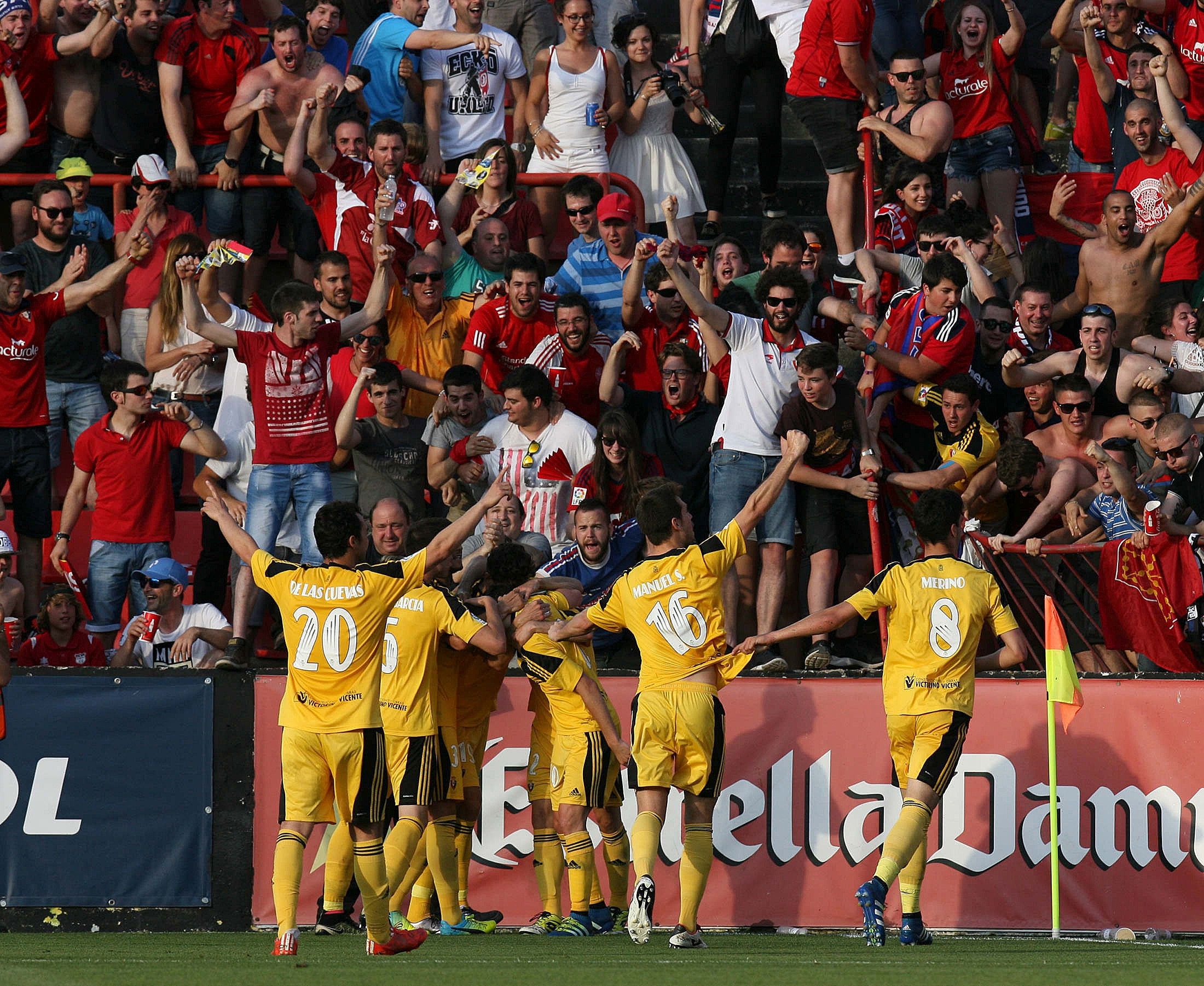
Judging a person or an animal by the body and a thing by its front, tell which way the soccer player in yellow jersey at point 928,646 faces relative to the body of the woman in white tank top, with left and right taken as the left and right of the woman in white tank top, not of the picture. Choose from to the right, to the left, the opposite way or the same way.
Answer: the opposite way

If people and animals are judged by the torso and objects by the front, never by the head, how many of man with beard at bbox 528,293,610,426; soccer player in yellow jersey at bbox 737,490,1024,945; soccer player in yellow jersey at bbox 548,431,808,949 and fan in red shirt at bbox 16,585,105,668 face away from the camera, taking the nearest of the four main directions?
2

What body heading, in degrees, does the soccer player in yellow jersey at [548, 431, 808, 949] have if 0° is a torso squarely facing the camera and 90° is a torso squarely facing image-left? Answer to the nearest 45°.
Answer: approximately 180°

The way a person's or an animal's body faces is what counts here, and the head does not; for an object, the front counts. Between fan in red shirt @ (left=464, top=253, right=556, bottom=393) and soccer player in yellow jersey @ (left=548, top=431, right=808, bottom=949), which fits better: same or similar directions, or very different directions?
very different directions

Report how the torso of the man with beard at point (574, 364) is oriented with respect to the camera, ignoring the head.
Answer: toward the camera

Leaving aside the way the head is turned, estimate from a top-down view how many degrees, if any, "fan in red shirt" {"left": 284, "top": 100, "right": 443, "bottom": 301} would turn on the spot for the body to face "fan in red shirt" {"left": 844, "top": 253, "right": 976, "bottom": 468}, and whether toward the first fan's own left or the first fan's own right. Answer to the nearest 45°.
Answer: approximately 45° to the first fan's own left

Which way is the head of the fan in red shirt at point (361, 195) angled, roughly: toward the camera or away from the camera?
toward the camera

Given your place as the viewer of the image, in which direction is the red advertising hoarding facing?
facing the viewer

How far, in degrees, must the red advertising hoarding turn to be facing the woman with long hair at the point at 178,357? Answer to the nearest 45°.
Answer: approximately 90° to its right

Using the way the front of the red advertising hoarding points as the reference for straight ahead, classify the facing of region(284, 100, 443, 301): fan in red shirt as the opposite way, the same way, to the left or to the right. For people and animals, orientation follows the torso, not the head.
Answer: the same way

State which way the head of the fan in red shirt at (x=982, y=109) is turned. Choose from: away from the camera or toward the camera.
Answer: toward the camera

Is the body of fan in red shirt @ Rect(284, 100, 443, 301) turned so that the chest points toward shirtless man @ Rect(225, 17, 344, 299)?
no

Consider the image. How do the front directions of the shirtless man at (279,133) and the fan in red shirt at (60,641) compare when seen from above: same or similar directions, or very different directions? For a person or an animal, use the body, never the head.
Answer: same or similar directions

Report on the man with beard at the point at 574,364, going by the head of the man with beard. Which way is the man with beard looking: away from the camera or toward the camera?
toward the camera

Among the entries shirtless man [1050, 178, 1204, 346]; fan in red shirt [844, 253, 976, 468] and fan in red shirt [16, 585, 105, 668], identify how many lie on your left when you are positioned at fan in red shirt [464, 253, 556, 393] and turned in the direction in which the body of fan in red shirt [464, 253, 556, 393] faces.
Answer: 2

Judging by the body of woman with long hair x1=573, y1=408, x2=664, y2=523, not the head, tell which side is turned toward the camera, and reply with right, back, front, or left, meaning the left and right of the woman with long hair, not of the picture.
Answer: front
